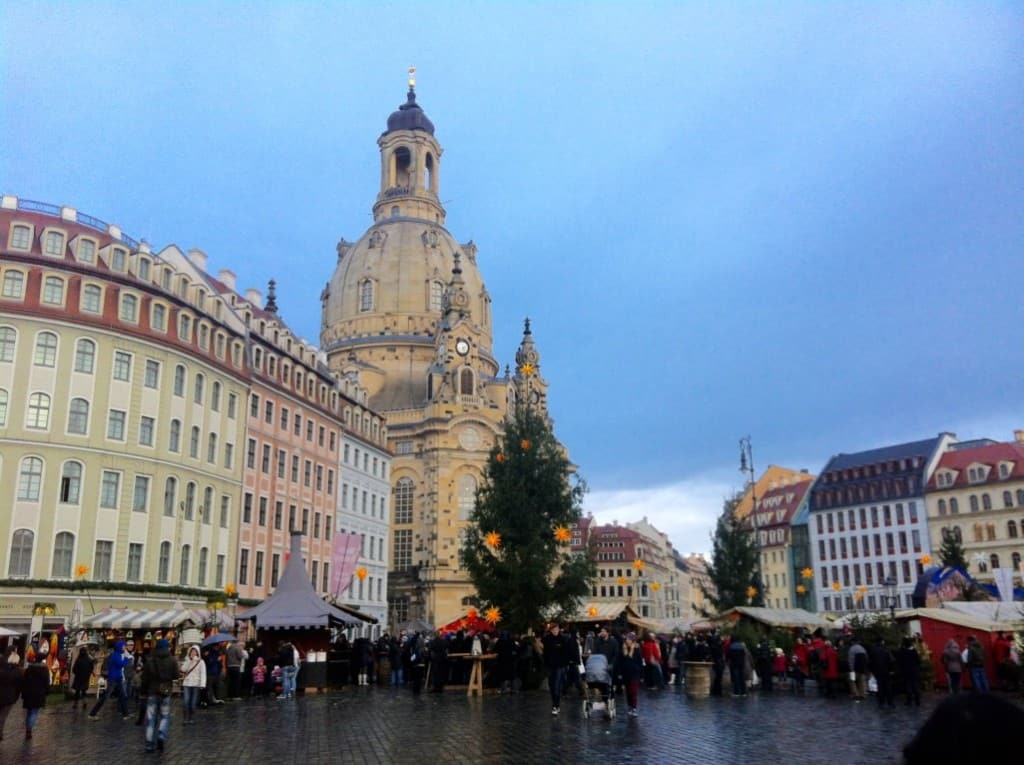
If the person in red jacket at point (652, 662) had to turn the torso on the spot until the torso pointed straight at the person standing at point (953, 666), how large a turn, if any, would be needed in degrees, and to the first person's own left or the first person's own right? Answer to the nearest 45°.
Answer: approximately 135° to the first person's own right

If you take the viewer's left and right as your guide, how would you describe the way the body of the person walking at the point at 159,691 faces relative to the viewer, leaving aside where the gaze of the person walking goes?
facing away from the viewer

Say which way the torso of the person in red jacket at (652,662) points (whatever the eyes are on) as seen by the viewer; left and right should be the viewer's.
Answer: facing away from the viewer

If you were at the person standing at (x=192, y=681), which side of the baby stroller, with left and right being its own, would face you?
right

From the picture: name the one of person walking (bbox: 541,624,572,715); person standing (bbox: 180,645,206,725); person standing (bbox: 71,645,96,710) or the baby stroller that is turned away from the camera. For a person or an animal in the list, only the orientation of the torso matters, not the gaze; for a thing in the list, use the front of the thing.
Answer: person standing (bbox: 71,645,96,710)

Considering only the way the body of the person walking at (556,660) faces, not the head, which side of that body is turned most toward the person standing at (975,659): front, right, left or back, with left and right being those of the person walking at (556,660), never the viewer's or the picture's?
left

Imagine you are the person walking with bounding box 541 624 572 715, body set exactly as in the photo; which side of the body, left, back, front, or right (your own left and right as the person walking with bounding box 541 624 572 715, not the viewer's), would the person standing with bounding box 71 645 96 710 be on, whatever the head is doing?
right
